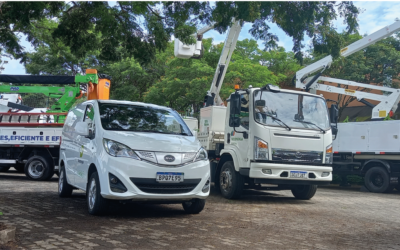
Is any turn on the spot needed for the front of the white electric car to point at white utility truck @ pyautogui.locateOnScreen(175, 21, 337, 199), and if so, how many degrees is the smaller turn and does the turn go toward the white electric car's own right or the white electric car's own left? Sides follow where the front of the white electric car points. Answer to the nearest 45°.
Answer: approximately 90° to the white electric car's own left

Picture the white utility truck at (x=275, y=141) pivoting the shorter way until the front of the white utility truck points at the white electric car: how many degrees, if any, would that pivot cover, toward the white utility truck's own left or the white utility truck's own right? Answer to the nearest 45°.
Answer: approximately 90° to the white utility truck's own right

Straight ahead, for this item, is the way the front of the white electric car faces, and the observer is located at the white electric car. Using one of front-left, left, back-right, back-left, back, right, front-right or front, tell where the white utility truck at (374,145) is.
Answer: left

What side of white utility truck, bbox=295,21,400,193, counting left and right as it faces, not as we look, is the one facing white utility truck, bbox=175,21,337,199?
front

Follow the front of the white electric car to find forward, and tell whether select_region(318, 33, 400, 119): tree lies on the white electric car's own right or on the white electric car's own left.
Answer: on the white electric car's own left

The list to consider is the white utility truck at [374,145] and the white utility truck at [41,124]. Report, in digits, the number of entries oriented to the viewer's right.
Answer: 1
